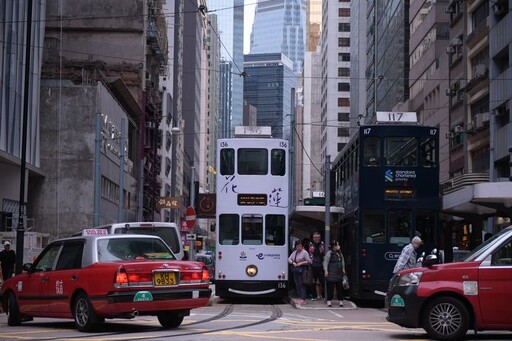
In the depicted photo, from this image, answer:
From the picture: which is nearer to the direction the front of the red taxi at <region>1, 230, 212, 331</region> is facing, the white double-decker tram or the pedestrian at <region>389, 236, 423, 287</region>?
the white double-decker tram

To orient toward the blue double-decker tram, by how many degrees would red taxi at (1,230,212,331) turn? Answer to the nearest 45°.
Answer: approximately 90° to its right

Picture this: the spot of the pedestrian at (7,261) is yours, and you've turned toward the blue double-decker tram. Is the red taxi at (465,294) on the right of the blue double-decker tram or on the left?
right

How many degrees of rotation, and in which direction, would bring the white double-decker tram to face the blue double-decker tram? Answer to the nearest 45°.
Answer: approximately 45° to its left

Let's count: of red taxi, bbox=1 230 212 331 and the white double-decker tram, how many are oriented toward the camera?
1

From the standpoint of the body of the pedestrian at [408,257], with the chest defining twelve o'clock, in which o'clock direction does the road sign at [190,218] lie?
The road sign is roughly at 8 o'clock from the pedestrian.

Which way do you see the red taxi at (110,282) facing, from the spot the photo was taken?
facing away from the viewer and to the left of the viewer

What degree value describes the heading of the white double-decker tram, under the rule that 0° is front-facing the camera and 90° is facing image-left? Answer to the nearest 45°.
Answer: approximately 0°

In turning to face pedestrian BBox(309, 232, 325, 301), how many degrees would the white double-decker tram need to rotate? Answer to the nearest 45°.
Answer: approximately 90° to its left
